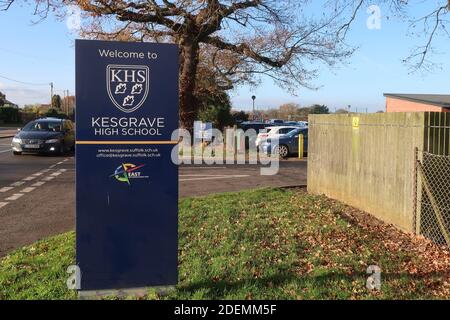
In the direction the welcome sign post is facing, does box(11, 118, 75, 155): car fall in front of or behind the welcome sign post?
behind

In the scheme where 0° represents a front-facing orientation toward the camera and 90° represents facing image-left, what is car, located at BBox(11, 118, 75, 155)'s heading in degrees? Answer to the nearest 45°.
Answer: approximately 45°

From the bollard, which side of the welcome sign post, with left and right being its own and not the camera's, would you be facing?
back

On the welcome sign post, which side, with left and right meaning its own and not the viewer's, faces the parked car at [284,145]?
back

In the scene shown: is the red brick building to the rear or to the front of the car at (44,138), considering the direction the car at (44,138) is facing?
to the rear

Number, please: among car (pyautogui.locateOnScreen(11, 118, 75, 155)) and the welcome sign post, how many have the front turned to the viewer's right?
0

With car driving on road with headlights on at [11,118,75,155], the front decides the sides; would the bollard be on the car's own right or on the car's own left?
on the car's own left

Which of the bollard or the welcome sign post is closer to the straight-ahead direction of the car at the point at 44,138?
the welcome sign post

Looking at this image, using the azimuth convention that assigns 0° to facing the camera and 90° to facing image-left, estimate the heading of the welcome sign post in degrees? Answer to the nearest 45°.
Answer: approximately 0°
